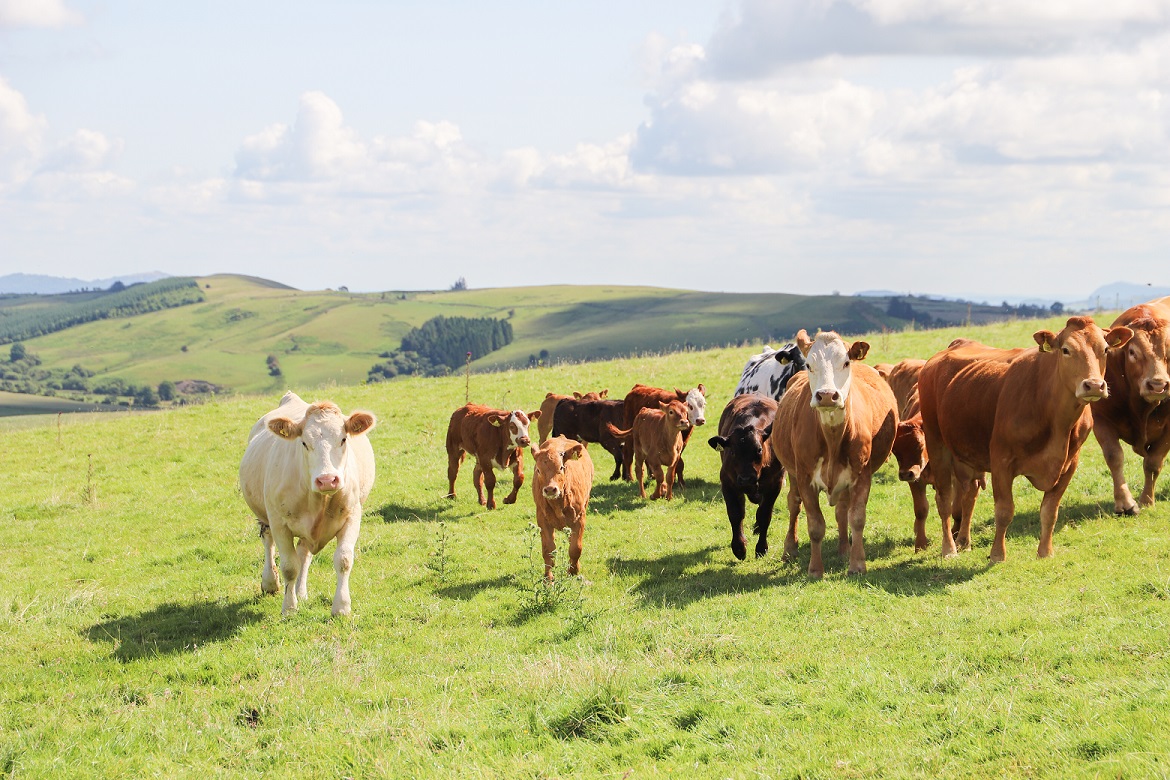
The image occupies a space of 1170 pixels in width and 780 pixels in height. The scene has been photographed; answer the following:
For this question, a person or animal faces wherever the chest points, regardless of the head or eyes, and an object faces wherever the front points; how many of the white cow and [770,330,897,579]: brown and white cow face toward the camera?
2

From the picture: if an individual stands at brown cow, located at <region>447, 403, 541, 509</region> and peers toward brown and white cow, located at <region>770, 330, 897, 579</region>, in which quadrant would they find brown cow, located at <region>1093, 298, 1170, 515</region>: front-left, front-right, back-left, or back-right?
front-left

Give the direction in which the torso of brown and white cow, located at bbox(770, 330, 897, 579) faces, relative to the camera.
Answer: toward the camera

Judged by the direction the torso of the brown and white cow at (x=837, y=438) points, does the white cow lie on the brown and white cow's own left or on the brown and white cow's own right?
on the brown and white cow's own right

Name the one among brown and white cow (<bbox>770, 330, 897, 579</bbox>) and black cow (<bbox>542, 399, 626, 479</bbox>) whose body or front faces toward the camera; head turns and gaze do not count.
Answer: the brown and white cow

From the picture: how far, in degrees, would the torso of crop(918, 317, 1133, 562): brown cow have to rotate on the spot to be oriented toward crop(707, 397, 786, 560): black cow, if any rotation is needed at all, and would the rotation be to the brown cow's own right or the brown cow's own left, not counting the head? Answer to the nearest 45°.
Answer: approximately 135° to the brown cow's own right

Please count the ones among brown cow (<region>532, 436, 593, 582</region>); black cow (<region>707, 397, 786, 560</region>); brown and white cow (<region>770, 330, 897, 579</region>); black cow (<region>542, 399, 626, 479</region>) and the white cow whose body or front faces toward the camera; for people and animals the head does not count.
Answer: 4

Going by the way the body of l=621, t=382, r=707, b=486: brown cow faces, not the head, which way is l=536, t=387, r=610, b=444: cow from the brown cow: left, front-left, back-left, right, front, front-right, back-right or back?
back

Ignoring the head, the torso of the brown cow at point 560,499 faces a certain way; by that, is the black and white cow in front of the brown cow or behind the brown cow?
behind

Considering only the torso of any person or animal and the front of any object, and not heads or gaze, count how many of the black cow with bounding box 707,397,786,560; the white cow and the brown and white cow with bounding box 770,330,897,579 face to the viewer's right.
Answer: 0

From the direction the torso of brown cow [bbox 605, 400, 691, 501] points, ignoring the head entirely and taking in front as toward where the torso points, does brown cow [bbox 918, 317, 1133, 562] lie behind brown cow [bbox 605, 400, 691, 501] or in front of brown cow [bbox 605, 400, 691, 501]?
in front

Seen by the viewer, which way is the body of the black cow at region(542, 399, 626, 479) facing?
to the viewer's right

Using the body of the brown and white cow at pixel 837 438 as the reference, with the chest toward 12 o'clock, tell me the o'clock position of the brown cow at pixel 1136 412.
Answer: the brown cow at pixel 1136 412 is roughly at 8 o'clock from the brown and white cow at pixel 837 438.

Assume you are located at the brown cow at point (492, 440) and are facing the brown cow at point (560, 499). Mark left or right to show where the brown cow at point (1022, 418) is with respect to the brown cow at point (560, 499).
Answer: left

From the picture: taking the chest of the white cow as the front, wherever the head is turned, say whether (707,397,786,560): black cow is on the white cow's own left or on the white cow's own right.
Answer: on the white cow's own left

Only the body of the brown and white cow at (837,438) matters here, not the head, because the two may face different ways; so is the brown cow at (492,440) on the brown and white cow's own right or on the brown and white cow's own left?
on the brown and white cow's own right
